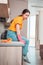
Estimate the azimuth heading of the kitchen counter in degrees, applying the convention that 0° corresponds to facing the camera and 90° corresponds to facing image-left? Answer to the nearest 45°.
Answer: approximately 270°
